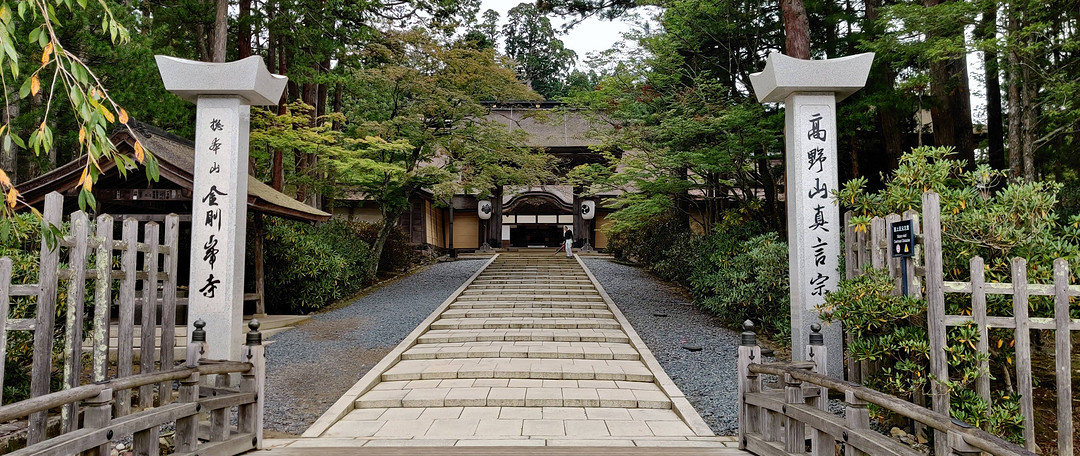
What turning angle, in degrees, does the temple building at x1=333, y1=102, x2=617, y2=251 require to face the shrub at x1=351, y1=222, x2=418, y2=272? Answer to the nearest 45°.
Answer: approximately 45° to its right

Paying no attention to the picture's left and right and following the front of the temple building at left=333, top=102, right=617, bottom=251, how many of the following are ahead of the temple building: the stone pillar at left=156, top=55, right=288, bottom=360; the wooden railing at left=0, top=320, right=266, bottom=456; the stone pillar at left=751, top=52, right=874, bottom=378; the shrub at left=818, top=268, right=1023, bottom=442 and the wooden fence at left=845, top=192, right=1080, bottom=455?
5

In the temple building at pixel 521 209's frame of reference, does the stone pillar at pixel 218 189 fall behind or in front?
in front

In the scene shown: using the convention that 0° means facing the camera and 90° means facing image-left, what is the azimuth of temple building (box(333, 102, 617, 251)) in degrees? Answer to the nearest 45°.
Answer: approximately 0°

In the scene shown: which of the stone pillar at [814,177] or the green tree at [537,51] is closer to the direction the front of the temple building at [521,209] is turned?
the stone pillar

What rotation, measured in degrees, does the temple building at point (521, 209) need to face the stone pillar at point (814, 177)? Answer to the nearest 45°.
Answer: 0° — it already faces it

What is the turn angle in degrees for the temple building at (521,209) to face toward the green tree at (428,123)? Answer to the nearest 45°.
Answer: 0° — it already faces it

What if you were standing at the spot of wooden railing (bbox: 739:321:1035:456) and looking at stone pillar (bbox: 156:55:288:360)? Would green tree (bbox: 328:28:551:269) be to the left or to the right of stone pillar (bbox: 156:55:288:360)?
right

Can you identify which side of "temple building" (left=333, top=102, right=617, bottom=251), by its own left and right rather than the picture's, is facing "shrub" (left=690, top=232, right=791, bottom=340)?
front

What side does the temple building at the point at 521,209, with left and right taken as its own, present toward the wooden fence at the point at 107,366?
front

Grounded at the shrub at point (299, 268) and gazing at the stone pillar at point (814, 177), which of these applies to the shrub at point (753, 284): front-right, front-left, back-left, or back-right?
front-left

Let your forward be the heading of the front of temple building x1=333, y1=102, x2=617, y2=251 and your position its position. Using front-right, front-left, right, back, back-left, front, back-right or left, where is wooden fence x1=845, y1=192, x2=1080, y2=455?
front

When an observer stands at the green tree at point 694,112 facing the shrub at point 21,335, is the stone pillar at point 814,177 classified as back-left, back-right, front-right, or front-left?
front-left

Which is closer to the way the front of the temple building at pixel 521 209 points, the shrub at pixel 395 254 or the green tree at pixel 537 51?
the shrub

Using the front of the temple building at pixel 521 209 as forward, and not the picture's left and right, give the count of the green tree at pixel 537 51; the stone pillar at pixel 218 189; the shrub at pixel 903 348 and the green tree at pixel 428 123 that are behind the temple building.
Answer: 1

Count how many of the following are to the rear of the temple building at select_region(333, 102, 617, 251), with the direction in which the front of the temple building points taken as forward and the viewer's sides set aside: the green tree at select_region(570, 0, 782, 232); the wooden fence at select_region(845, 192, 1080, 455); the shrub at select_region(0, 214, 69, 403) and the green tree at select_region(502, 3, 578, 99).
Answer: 1
